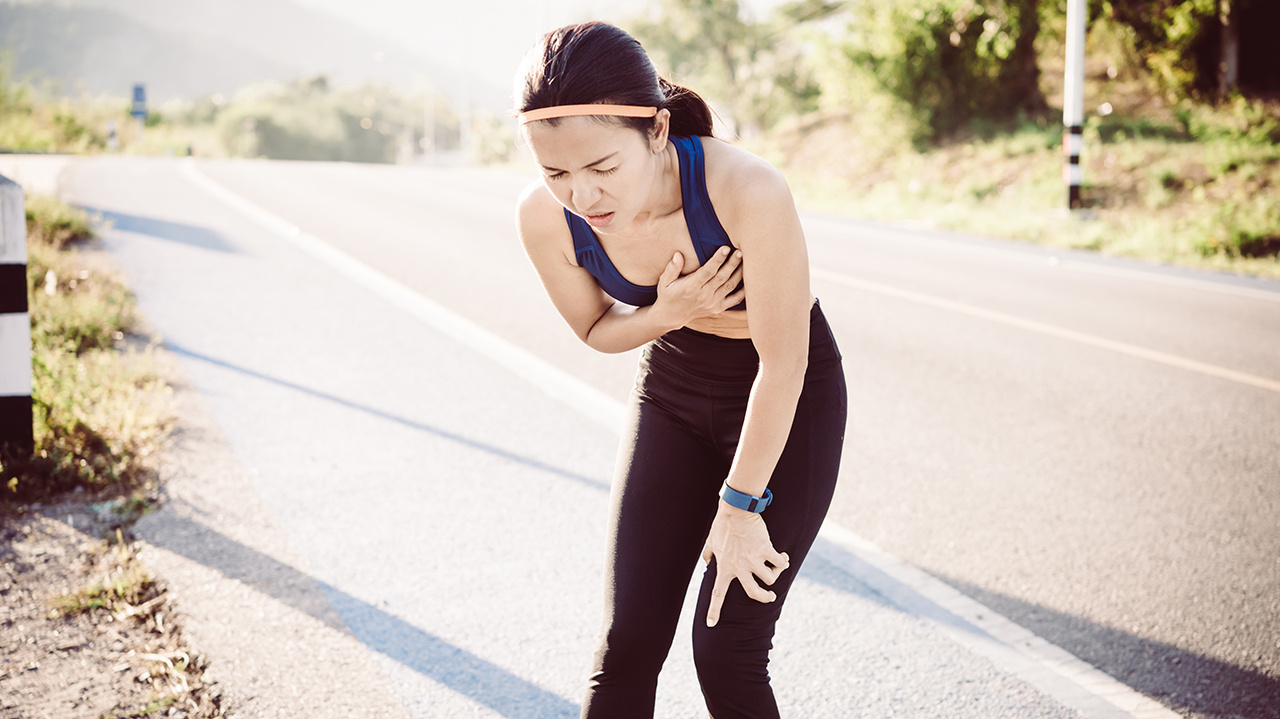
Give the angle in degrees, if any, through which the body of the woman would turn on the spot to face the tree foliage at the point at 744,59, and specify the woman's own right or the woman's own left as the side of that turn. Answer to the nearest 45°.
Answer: approximately 135° to the woman's own right

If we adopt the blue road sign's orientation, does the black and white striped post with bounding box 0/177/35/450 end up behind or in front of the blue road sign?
in front

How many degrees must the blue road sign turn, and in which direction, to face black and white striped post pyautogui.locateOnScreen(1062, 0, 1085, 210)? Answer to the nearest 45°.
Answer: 0° — it already faces it

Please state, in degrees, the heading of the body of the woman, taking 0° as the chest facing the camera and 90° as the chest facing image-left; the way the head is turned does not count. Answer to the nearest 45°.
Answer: approximately 45°

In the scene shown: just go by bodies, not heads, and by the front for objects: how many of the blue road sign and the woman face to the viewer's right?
0

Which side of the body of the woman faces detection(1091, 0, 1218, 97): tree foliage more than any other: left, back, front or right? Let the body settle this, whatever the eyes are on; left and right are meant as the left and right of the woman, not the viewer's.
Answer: back
